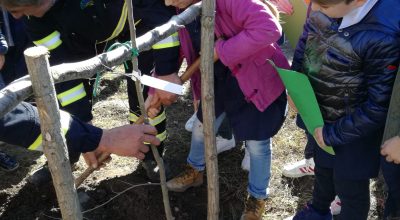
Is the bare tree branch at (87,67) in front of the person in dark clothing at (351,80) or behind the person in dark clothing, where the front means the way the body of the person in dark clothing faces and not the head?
in front

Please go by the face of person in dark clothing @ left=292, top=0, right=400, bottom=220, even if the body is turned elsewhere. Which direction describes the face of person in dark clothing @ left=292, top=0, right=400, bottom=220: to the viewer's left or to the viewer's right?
to the viewer's left

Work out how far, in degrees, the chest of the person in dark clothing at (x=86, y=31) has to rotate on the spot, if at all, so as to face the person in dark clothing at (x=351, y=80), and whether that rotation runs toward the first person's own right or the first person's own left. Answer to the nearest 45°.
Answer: approximately 90° to the first person's own left

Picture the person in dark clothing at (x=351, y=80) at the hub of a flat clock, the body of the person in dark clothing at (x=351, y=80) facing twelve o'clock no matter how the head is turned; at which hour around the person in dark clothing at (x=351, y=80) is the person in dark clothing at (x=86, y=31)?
the person in dark clothing at (x=86, y=31) is roughly at 2 o'clock from the person in dark clothing at (x=351, y=80).

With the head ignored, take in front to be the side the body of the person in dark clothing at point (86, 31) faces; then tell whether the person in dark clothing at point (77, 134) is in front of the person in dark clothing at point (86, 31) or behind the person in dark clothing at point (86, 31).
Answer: in front

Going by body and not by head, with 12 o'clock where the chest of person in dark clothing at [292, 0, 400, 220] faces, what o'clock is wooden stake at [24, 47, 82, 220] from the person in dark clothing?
The wooden stake is roughly at 12 o'clock from the person in dark clothing.

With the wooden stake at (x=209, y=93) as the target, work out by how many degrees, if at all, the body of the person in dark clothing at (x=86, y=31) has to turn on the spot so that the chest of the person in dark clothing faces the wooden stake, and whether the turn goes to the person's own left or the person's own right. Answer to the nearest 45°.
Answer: approximately 90° to the person's own left

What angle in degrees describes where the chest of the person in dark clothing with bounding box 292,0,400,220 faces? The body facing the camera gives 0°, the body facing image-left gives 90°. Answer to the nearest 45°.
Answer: approximately 45°

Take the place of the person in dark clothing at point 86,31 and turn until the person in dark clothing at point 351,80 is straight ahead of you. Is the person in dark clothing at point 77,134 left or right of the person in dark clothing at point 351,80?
right
